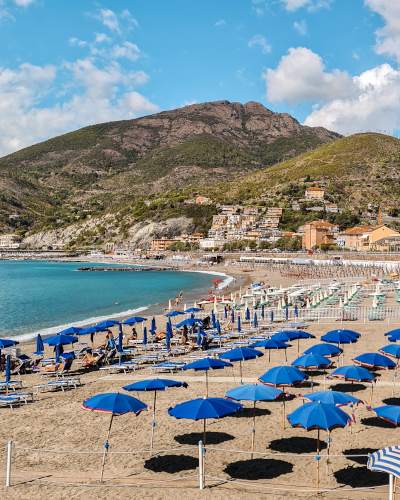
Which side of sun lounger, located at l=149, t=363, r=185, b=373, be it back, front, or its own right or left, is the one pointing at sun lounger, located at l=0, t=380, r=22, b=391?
front

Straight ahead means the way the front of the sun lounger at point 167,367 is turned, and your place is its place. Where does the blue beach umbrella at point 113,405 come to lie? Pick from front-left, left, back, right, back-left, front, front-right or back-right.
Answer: left

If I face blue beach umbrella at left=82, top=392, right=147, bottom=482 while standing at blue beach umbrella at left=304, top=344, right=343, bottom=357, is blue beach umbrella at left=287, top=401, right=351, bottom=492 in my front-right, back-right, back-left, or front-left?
front-left

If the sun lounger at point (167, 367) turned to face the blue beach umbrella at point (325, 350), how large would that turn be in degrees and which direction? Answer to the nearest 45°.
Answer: approximately 135° to its left

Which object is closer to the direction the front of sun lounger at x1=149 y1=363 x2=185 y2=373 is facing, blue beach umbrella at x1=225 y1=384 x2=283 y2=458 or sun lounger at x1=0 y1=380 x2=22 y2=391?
the sun lounger

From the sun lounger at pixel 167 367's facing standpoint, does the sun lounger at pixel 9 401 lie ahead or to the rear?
ahead

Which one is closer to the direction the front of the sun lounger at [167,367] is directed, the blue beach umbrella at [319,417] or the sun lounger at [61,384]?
the sun lounger

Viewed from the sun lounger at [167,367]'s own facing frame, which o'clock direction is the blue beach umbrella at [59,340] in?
The blue beach umbrella is roughly at 1 o'clock from the sun lounger.

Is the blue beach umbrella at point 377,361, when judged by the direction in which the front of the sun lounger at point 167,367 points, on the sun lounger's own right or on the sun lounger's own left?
on the sun lounger's own left

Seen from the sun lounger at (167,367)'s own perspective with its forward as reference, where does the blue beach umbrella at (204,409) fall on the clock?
The blue beach umbrella is roughly at 9 o'clock from the sun lounger.

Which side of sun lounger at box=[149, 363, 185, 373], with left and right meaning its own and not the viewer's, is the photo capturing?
left

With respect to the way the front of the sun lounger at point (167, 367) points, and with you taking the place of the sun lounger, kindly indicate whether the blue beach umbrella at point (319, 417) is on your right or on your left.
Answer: on your left

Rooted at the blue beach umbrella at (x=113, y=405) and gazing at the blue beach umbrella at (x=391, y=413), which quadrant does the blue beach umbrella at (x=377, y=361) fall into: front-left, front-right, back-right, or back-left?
front-left
